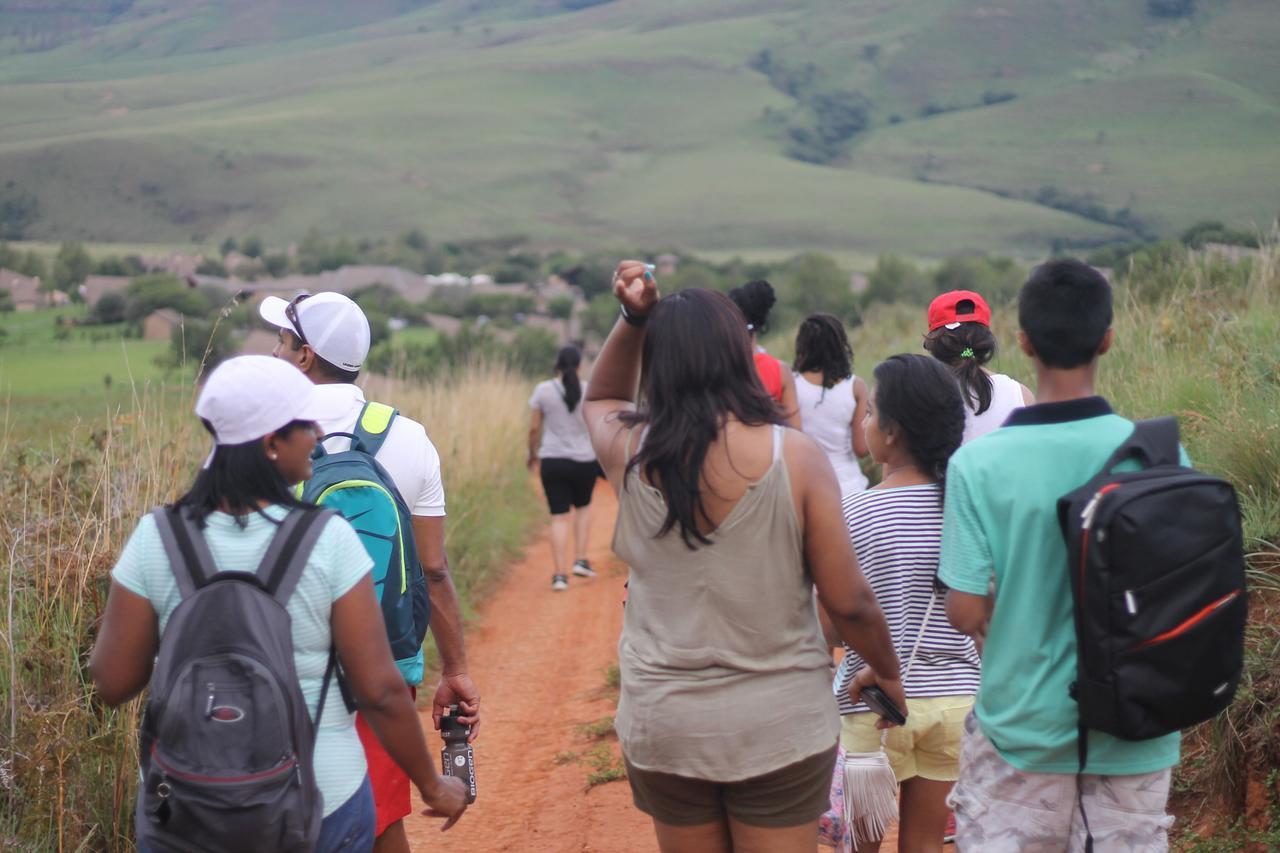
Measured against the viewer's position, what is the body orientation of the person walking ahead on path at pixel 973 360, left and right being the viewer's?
facing away from the viewer

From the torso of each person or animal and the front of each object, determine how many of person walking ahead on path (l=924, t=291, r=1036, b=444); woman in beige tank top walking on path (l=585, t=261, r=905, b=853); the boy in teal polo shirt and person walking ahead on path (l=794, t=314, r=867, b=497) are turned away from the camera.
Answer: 4

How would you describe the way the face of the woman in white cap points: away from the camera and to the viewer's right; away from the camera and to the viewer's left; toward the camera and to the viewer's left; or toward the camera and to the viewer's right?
away from the camera and to the viewer's right

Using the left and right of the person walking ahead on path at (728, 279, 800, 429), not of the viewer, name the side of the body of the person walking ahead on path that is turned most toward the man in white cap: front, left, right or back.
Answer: back

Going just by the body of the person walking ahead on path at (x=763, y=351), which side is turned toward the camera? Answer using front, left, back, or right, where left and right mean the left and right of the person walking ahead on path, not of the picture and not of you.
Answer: back

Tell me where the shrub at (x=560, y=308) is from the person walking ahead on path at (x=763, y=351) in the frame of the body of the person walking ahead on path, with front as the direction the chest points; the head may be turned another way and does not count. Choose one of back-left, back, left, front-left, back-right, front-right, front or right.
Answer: front

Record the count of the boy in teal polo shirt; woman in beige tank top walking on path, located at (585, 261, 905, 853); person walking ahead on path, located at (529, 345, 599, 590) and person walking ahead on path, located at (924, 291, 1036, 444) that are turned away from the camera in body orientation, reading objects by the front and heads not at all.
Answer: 4

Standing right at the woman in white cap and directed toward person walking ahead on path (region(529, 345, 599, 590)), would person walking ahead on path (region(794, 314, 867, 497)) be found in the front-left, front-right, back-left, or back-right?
front-right

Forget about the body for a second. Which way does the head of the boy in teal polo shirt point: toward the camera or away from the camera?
away from the camera

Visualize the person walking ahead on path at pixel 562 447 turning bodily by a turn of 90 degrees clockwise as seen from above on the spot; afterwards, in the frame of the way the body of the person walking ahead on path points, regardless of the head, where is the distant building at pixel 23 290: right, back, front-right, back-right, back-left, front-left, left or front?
back-left

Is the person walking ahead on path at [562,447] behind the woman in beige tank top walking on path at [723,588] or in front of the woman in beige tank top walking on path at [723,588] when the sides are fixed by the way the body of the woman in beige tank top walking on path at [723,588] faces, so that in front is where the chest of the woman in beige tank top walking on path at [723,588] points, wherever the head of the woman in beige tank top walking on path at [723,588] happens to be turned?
in front

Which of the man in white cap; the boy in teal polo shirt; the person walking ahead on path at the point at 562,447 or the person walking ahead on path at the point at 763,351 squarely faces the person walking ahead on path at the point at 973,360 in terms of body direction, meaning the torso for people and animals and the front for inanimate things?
the boy in teal polo shirt

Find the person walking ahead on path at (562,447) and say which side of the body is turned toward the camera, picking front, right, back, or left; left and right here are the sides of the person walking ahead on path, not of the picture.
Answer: back

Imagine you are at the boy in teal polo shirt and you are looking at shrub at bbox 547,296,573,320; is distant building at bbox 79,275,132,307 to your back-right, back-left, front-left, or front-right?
front-left

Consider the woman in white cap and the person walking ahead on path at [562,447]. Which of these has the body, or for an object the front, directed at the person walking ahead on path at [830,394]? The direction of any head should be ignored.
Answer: the woman in white cap

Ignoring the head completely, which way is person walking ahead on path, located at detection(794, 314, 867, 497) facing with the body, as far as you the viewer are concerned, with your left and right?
facing away from the viewer

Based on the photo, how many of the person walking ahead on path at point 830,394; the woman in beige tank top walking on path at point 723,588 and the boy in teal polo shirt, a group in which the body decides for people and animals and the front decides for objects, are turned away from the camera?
3

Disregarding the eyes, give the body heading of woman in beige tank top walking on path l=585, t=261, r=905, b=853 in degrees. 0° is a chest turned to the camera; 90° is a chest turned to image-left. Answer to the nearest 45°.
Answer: approximately 180°
